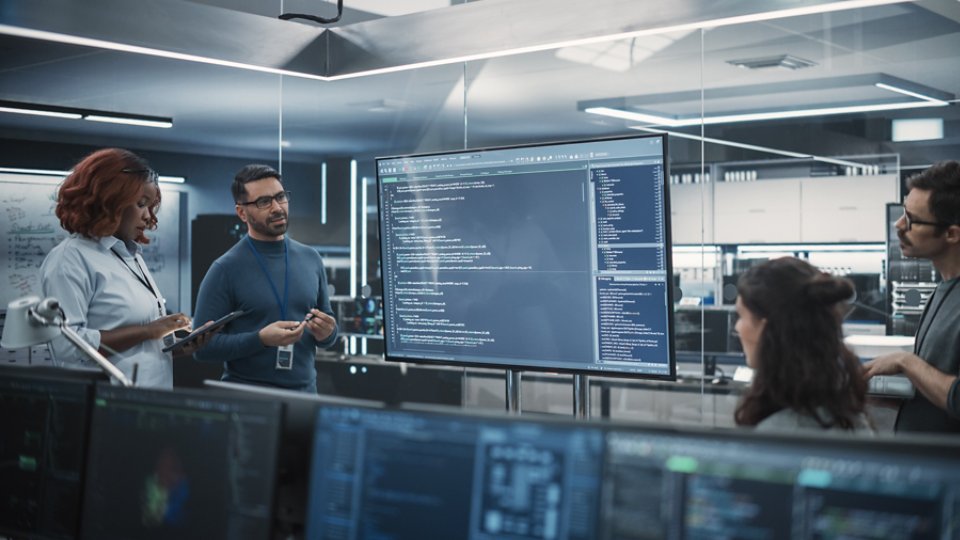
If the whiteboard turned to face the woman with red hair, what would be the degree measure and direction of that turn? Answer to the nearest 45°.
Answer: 0° — it already faces them

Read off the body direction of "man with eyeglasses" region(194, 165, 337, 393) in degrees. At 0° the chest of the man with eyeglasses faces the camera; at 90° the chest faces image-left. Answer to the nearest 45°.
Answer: approximately 315°

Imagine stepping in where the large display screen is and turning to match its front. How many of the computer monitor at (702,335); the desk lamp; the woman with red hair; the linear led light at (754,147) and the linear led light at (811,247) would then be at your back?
3

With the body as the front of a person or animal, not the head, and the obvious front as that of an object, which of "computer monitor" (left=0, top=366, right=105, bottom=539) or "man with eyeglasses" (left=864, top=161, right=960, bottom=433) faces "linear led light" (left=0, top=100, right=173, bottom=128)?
the man with eyeglasses

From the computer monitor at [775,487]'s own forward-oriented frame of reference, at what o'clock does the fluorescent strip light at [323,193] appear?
The fluorescent strip light is roughly at 5 o'clock from the computer monitor.

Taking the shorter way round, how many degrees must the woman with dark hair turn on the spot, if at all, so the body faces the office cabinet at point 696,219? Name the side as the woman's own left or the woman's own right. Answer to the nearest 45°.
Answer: approximately 45° to the woman's own right

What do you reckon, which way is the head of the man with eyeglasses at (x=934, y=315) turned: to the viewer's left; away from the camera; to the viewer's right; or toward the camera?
to the viewer's left

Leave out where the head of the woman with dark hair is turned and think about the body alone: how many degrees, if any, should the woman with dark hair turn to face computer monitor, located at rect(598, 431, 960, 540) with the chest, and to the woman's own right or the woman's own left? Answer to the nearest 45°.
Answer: approximately 135° to the woman's own left

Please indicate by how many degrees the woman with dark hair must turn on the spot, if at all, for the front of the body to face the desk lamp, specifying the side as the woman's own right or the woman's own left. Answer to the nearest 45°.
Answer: approximately 45° to the woman's own left

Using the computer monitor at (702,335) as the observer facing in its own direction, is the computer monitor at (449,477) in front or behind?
in front

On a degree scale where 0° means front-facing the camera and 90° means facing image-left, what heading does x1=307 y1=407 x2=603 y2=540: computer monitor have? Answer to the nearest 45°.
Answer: approximately 0°

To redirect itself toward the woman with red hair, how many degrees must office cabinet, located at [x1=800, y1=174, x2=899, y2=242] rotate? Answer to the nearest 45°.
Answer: approximately 45° to its right

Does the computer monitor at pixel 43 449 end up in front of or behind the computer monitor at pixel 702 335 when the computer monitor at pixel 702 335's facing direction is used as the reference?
in front
